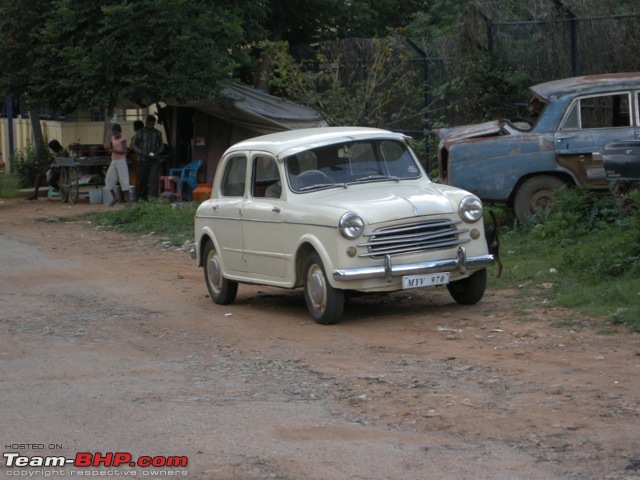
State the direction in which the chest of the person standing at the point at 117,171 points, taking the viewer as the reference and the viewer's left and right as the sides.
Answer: facing the viewer and to the left of the viewer

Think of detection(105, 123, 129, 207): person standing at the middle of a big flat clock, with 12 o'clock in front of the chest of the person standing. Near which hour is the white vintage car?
The white vintage car is roughly at 10 o'clock from the person standing.

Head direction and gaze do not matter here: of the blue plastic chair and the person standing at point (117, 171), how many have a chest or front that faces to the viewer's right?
0

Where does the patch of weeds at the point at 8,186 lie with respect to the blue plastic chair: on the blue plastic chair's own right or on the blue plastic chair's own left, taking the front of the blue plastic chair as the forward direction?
on the blue plastic chair's own right

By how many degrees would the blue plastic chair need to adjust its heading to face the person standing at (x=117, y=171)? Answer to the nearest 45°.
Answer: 0° — it already faces them

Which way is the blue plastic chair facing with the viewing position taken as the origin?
facing to the left of the viewer

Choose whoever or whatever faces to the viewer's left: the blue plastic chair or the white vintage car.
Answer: the blue plastic chair

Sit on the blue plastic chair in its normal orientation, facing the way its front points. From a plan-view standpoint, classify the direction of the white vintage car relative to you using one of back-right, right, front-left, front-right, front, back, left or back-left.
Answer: left
